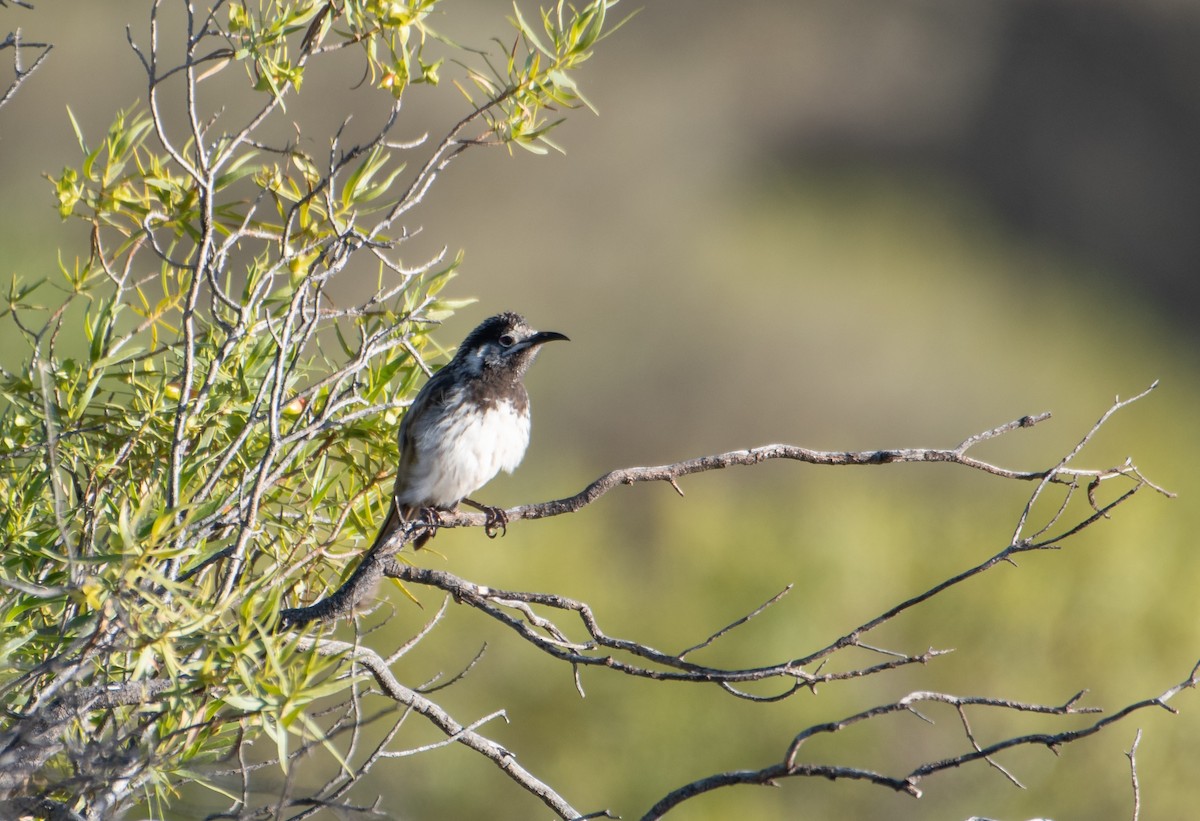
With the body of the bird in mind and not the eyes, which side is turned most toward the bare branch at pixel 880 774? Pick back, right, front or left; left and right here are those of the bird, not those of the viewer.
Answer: front

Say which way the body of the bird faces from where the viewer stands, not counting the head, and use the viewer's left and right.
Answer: facing the viewer and to the right of the viewer
